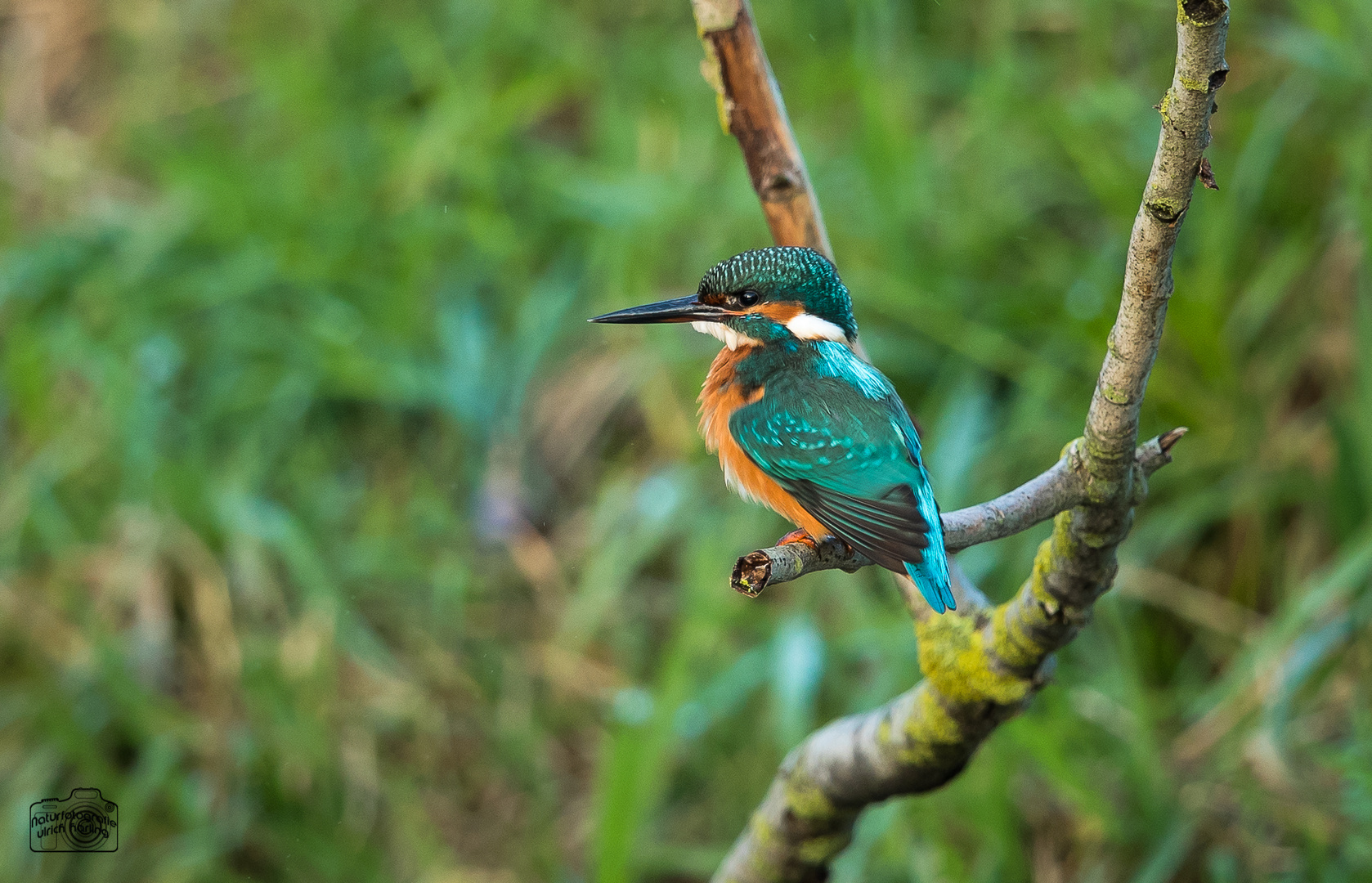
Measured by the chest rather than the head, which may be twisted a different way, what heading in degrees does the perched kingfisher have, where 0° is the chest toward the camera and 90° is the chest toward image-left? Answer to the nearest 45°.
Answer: approximately 90°
